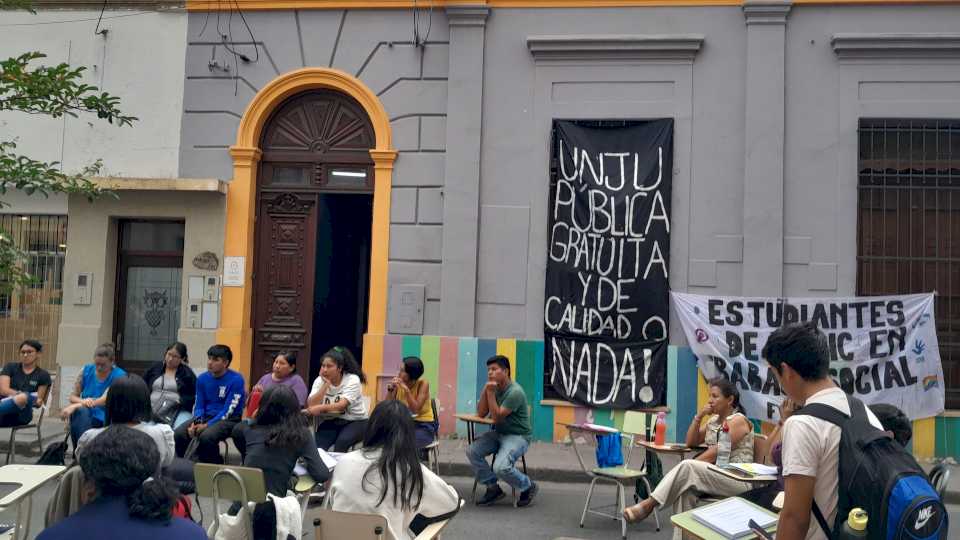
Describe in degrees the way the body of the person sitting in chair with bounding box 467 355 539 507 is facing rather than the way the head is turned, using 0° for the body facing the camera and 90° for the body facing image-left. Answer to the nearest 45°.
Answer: approximately 45°

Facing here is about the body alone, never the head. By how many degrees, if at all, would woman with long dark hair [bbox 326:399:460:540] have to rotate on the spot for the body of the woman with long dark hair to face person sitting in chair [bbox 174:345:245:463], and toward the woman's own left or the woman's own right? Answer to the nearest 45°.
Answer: approximately 45° to the woman's own left

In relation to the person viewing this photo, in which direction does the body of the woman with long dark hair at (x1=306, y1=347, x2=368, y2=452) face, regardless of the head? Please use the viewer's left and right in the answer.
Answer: facing the viewer and to the left of the viewer

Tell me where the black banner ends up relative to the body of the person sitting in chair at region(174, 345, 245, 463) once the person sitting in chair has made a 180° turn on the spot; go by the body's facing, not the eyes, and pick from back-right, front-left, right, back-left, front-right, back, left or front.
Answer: front-right

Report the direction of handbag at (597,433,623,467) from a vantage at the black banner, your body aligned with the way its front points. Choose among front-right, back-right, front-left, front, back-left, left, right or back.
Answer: front

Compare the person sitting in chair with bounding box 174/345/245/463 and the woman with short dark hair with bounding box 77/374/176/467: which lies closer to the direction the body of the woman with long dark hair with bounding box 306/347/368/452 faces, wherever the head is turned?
the woman with short dark hair

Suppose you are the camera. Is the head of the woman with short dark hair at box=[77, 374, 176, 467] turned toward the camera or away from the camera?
away from the camera

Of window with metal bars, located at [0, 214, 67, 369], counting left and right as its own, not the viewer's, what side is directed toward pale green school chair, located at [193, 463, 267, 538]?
front

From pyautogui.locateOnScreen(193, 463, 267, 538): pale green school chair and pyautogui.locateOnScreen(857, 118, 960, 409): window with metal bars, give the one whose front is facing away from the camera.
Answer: the pale green school chair

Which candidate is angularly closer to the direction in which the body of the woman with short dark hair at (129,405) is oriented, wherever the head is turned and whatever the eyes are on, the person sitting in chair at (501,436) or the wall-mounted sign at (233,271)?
the wall-mounted sign

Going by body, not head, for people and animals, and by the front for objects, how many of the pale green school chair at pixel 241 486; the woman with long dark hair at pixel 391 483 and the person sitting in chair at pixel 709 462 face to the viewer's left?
1

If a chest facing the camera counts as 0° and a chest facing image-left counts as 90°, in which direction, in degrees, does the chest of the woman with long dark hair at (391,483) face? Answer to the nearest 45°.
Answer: approximately 180°

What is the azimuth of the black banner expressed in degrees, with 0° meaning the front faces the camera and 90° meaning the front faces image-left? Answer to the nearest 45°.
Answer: approximately 0°
